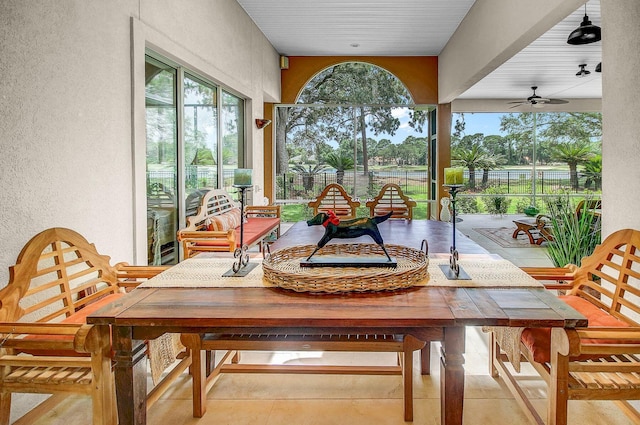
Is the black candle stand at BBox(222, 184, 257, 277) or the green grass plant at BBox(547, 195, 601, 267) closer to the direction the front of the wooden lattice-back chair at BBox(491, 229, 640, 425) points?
the black candle stand

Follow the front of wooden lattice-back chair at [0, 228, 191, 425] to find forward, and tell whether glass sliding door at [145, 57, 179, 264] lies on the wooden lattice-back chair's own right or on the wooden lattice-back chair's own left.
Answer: on the wooden lattice-back chair's own left

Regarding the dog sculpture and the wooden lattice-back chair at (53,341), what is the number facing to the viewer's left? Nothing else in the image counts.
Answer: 1

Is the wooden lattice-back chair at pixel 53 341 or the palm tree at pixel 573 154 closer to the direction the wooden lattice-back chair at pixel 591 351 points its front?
the wooden lattice-back chair

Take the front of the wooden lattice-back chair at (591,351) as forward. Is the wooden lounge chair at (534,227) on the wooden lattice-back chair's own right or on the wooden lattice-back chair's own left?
on the wooden lattice-back chair's own right

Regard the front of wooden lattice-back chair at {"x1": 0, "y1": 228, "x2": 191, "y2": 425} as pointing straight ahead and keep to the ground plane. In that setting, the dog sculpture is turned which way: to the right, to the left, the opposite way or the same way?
the opposite way

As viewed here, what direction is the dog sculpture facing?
to the viewer's left

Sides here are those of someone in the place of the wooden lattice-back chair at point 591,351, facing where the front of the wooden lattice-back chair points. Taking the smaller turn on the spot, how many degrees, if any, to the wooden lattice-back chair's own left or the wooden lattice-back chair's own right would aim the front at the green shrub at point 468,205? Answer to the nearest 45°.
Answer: approximately 135° to the wooden lattice-back chair's own right

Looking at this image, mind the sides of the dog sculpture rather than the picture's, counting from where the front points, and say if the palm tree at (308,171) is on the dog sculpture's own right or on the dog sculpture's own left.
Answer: on the dog sculpture's own right

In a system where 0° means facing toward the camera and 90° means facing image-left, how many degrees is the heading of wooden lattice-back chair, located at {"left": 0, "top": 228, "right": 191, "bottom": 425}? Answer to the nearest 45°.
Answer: approximately 315°

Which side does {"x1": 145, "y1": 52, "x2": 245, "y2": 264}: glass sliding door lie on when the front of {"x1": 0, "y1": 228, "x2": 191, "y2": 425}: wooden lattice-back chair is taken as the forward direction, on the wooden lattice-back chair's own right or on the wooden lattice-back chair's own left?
on the wooden lattice-back chair's own left
